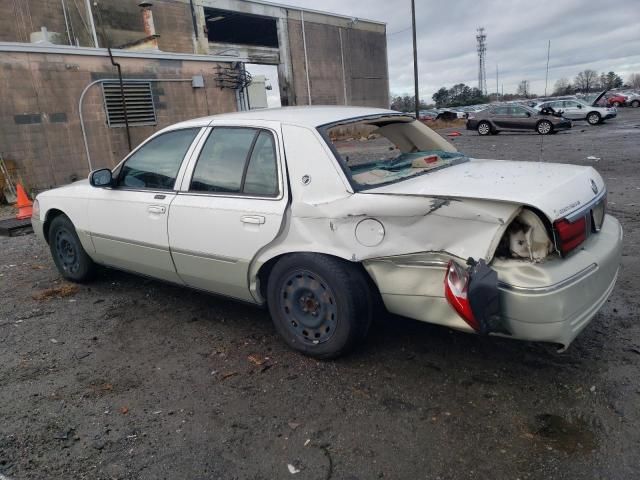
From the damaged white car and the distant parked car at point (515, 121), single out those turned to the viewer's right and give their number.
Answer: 1

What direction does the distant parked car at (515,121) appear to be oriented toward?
to the viewer's right

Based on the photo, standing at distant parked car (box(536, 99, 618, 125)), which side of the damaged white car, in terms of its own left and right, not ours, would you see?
right

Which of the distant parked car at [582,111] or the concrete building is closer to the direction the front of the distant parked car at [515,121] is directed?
the distant parked car

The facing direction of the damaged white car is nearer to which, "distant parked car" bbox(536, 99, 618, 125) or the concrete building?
the concrete building

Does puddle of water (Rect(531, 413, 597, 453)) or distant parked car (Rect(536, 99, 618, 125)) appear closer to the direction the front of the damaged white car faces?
the distant parked car

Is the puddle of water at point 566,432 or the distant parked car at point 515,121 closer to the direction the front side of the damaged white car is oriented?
the distant parked car

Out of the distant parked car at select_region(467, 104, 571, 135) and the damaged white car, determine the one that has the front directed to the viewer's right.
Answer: the distant parked car

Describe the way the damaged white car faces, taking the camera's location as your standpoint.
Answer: facing away from the viewer and to the left of the viewer

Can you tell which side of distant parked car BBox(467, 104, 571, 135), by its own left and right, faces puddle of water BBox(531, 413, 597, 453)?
right

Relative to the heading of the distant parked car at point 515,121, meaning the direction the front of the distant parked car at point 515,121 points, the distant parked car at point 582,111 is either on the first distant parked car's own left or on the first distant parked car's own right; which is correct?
on the first distant parked car's own left

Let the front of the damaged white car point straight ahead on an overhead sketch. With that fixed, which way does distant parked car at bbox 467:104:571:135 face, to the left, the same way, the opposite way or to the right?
the opposite way
